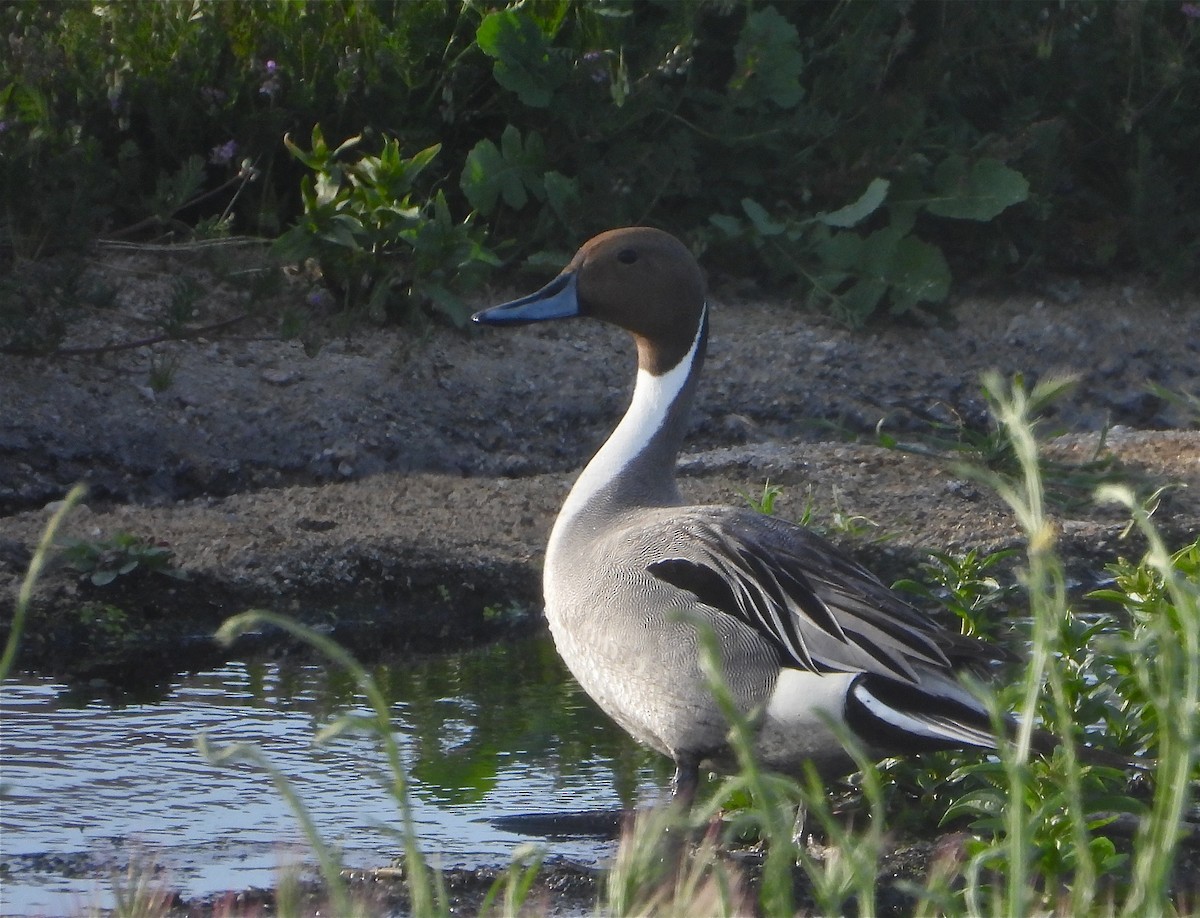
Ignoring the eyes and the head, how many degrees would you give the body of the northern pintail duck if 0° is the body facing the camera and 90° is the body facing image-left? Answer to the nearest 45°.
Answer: approximately 90°

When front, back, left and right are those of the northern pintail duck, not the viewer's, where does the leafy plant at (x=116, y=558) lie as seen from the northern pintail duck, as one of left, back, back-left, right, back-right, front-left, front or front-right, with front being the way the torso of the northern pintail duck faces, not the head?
front-right

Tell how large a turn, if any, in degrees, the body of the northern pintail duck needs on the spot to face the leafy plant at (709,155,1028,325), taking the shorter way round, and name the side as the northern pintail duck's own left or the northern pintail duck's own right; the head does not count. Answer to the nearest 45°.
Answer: approximately 90° to the northern pintail duck's own right

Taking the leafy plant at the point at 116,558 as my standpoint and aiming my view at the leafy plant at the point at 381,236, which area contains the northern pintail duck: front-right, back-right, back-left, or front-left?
back-right

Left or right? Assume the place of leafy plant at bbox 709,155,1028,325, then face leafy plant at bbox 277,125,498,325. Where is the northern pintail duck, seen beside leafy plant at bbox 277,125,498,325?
left

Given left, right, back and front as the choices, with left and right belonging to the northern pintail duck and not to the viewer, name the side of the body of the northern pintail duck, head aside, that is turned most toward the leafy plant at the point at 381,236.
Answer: right
